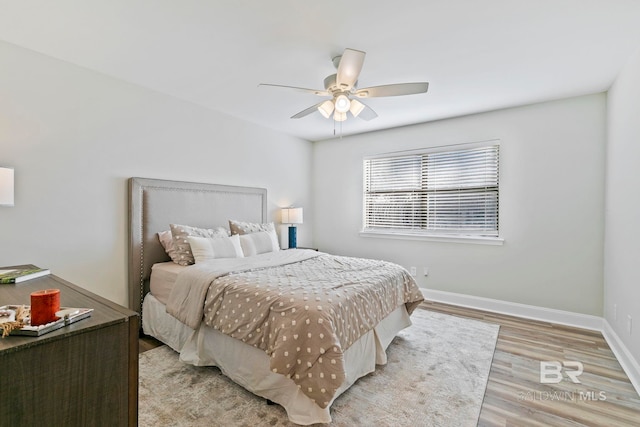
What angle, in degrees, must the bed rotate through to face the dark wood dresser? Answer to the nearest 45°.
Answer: approximately 90° to its right

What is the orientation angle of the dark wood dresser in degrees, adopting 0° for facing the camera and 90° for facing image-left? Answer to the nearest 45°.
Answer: approximately 225°

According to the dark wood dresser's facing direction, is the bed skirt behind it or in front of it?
in front

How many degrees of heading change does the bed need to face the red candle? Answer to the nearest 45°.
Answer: approximately 90° to its right

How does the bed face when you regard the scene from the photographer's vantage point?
facing the viewer and to the right of the viewer

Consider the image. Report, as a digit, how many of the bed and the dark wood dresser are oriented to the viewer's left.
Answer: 0
